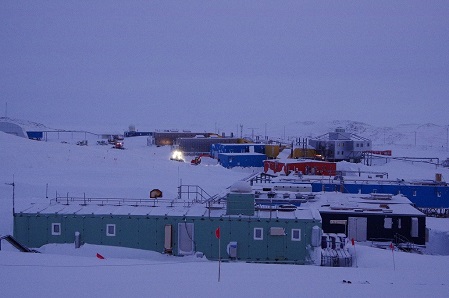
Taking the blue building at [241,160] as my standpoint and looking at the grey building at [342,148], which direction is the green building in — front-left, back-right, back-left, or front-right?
back-right

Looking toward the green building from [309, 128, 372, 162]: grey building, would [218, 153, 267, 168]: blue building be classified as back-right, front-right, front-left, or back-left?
front-right

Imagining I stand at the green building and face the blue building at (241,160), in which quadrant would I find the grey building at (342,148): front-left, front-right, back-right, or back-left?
front-right

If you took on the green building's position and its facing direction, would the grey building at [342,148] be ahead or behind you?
behind

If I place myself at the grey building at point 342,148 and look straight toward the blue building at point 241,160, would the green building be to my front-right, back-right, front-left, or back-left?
front-left

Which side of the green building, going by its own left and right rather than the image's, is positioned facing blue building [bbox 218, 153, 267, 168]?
back

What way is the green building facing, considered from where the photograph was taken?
facing the viewer

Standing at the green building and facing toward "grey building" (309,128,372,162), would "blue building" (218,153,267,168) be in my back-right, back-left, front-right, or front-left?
front-left
